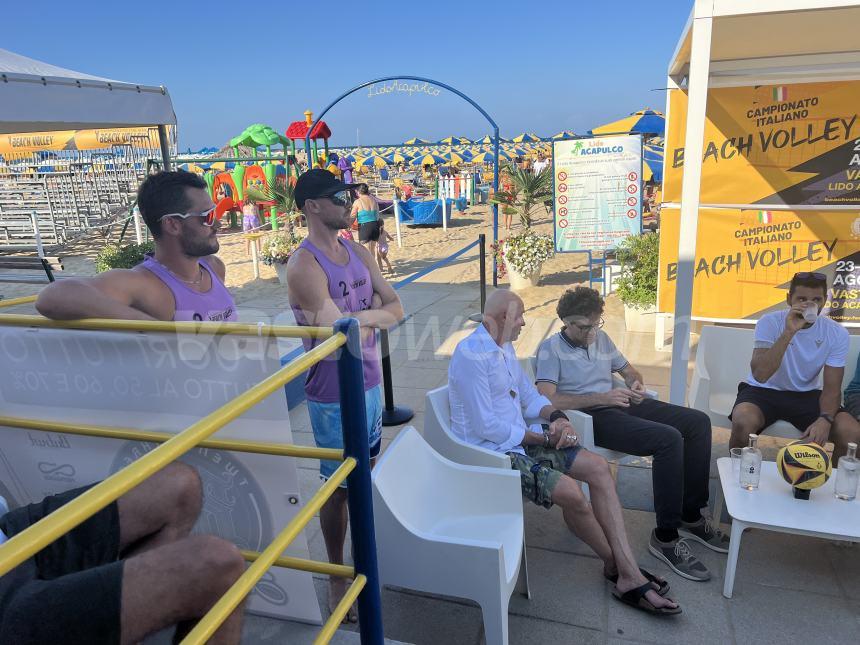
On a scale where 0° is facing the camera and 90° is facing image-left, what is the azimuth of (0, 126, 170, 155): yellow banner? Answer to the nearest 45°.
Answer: approximately 0°

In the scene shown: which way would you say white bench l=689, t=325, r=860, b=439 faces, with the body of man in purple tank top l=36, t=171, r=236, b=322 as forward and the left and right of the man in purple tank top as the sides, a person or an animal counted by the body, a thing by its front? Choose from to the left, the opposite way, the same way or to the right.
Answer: to the right

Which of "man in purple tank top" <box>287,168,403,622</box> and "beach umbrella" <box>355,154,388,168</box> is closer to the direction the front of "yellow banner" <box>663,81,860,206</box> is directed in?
the man in purple tank top

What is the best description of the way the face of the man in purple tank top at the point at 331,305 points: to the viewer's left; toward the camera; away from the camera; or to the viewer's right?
to the viewer's right

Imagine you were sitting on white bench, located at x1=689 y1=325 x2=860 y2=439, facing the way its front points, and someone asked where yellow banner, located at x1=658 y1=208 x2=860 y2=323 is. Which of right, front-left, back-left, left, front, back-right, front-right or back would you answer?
back

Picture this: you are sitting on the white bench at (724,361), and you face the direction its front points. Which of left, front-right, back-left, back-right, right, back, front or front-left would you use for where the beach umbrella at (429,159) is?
back-right

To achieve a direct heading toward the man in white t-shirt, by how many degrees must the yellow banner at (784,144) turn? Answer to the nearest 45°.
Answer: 0° — it already faces them

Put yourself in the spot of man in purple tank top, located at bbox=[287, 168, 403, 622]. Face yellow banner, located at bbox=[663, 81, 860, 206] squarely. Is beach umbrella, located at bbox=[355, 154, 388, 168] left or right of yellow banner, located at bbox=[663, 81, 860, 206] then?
left

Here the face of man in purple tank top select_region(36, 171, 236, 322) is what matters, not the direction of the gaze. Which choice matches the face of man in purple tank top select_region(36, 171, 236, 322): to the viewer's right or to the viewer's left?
to the viewer's right
